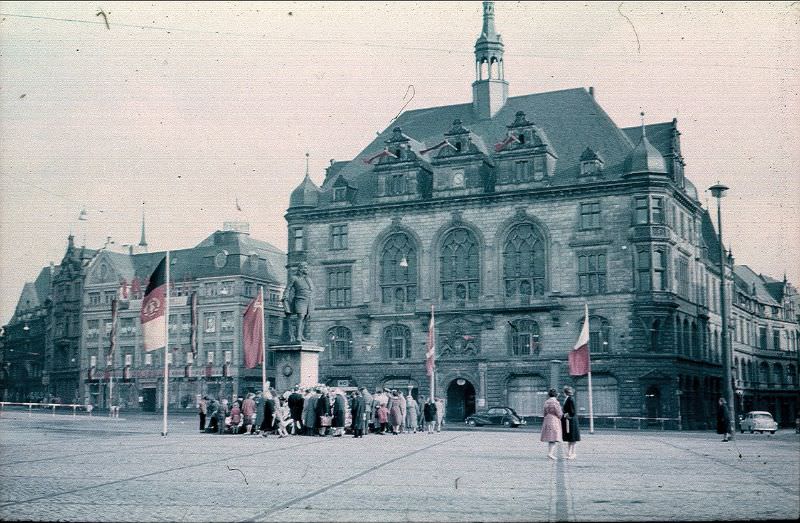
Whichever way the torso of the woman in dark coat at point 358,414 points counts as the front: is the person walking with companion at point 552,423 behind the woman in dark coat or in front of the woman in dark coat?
behind

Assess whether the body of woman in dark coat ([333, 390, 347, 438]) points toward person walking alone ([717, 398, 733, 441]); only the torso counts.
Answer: no

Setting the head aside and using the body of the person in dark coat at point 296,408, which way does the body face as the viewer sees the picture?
away from the camera

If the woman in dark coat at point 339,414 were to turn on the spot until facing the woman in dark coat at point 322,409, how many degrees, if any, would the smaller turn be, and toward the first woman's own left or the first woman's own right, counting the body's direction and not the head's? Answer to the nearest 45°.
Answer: approximately 90° to the first woman's own left

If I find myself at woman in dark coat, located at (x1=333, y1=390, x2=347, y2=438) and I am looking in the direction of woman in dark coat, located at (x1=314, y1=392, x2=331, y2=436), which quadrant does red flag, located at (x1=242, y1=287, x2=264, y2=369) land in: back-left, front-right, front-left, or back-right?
front-right

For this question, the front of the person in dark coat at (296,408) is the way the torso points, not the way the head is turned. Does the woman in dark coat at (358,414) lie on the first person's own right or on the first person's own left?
on the first person's own right

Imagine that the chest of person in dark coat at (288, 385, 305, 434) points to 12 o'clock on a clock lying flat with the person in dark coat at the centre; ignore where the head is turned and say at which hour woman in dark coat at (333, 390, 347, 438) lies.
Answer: The woman in dark coat is roughly at 3 o'clock from the person in dark coat.

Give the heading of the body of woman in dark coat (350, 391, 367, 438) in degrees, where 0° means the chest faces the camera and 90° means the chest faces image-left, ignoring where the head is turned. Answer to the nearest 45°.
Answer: approximately 180°

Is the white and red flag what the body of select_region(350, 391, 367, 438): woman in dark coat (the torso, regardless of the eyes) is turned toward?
no

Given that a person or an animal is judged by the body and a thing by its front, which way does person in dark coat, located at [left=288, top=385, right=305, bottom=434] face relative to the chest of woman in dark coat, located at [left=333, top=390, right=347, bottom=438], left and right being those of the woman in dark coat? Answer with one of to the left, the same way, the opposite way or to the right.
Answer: the same way

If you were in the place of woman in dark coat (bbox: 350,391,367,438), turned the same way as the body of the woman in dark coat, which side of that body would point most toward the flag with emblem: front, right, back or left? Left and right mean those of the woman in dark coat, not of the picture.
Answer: left

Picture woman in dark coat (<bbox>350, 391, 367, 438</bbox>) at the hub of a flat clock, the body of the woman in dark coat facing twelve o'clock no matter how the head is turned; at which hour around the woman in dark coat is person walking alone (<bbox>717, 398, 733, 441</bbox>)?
The person walking alone is roughly at 3 o'clock from the woman in dark coat.

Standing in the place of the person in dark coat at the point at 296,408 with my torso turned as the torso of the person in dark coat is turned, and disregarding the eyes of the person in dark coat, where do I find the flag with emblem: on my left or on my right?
on my left

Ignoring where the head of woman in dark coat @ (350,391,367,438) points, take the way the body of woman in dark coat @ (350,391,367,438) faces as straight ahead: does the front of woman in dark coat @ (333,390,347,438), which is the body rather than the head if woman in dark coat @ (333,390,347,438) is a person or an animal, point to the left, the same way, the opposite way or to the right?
the same way

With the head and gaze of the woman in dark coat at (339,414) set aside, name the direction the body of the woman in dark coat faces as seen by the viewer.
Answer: away from the camera

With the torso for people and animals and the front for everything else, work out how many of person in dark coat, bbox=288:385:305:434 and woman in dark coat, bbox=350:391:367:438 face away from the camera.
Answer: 2

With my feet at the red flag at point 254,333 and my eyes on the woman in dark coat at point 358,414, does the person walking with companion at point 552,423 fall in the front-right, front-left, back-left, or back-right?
front-right

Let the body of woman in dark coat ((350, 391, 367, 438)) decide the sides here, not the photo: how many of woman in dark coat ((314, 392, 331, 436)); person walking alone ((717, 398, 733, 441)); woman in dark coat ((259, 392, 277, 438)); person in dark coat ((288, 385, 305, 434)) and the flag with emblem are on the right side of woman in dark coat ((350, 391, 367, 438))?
1

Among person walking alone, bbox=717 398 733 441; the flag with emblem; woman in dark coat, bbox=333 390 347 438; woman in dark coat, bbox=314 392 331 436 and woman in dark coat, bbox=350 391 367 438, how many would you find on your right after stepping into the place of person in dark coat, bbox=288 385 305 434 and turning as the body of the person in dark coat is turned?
4

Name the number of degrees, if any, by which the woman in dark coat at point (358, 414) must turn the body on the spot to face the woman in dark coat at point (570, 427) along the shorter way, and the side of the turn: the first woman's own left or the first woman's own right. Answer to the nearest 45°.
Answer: approximately 135° to the first woman's own right

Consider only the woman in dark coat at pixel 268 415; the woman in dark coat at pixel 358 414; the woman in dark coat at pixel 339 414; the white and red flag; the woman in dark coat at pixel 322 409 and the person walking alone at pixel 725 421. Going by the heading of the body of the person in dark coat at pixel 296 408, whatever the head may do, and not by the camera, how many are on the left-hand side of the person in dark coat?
1

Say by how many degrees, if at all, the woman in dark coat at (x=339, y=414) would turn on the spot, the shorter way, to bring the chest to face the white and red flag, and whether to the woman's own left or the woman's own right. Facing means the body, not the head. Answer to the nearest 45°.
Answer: approximately 45° to the woman's own right
